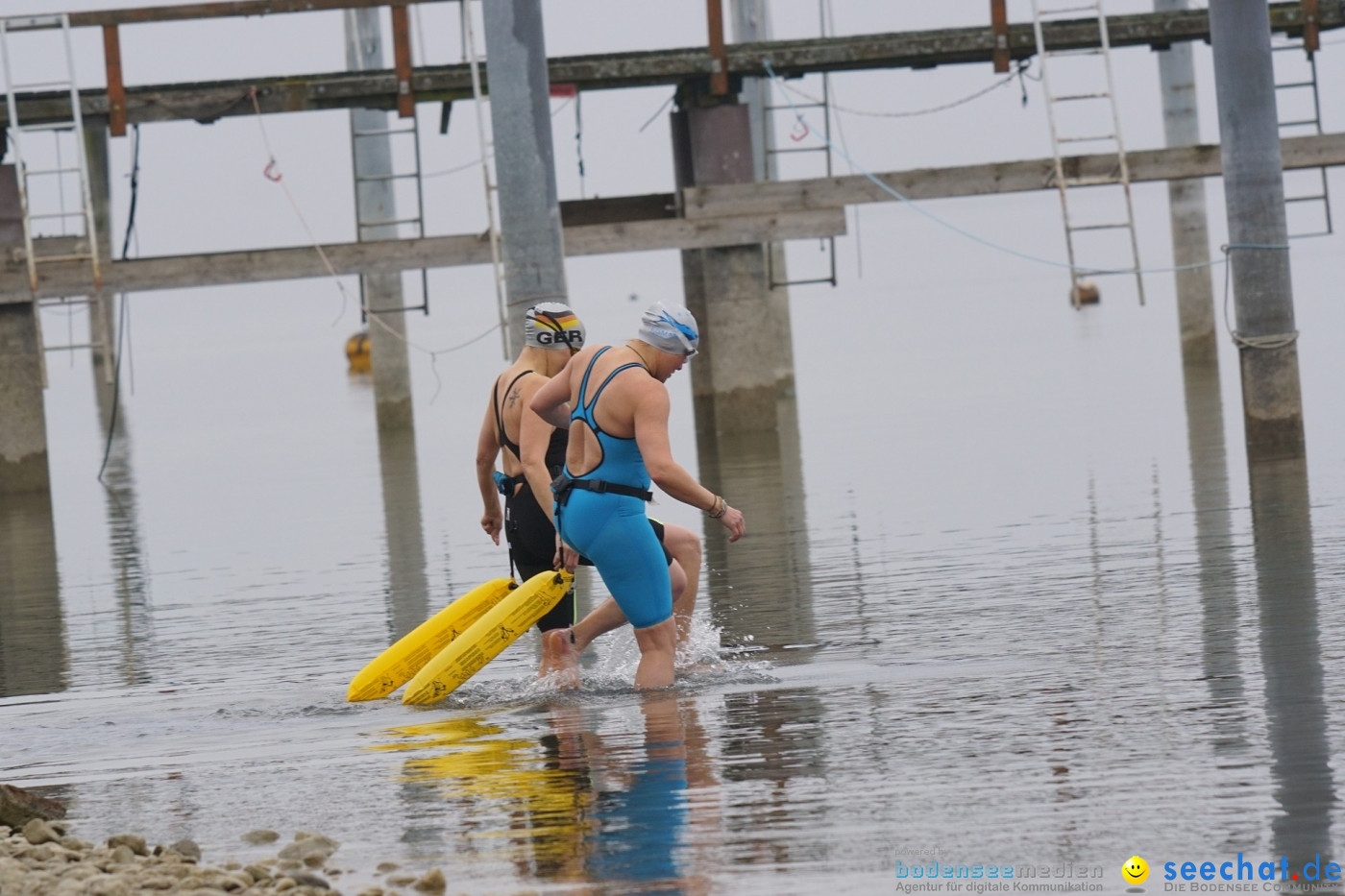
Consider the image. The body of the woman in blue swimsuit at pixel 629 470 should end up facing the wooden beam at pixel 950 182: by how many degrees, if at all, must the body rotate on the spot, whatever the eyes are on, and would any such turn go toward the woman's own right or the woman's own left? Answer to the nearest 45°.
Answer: approximately 45° to the woman's own left

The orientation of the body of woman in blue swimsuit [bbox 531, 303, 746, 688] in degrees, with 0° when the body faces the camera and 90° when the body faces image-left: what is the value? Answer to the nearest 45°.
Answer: approximately 225°

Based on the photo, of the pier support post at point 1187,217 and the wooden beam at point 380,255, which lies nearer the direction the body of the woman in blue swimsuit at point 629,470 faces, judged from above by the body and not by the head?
the pier support post

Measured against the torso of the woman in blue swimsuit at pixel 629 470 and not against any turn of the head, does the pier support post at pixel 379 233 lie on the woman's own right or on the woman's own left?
on the woman's own left

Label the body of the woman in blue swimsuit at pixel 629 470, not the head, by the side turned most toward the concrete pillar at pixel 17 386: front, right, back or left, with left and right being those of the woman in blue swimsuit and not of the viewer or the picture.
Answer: left

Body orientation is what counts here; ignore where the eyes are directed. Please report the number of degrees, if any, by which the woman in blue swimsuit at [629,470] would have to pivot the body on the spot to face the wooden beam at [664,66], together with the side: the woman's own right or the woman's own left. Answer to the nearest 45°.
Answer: approximately 45° to the woman's own left
